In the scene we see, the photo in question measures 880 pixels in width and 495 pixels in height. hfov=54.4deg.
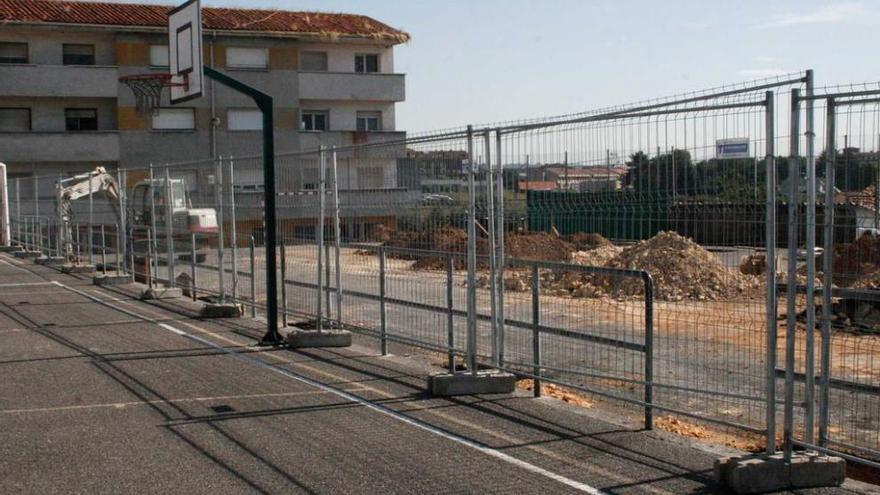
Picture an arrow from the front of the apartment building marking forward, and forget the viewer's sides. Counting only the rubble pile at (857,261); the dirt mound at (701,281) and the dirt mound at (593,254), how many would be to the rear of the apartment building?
0

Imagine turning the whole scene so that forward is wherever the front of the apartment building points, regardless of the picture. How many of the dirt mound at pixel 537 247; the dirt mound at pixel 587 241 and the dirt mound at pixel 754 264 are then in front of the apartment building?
3

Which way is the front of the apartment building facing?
toward the camera

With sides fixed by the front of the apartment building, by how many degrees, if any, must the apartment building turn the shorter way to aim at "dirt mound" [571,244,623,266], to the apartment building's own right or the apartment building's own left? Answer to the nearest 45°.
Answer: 0° — it already faces it

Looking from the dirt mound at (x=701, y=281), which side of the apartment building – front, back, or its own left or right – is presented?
front

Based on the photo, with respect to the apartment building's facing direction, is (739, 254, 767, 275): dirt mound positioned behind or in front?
in front

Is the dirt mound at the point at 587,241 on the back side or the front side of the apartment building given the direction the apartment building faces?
on the front side
